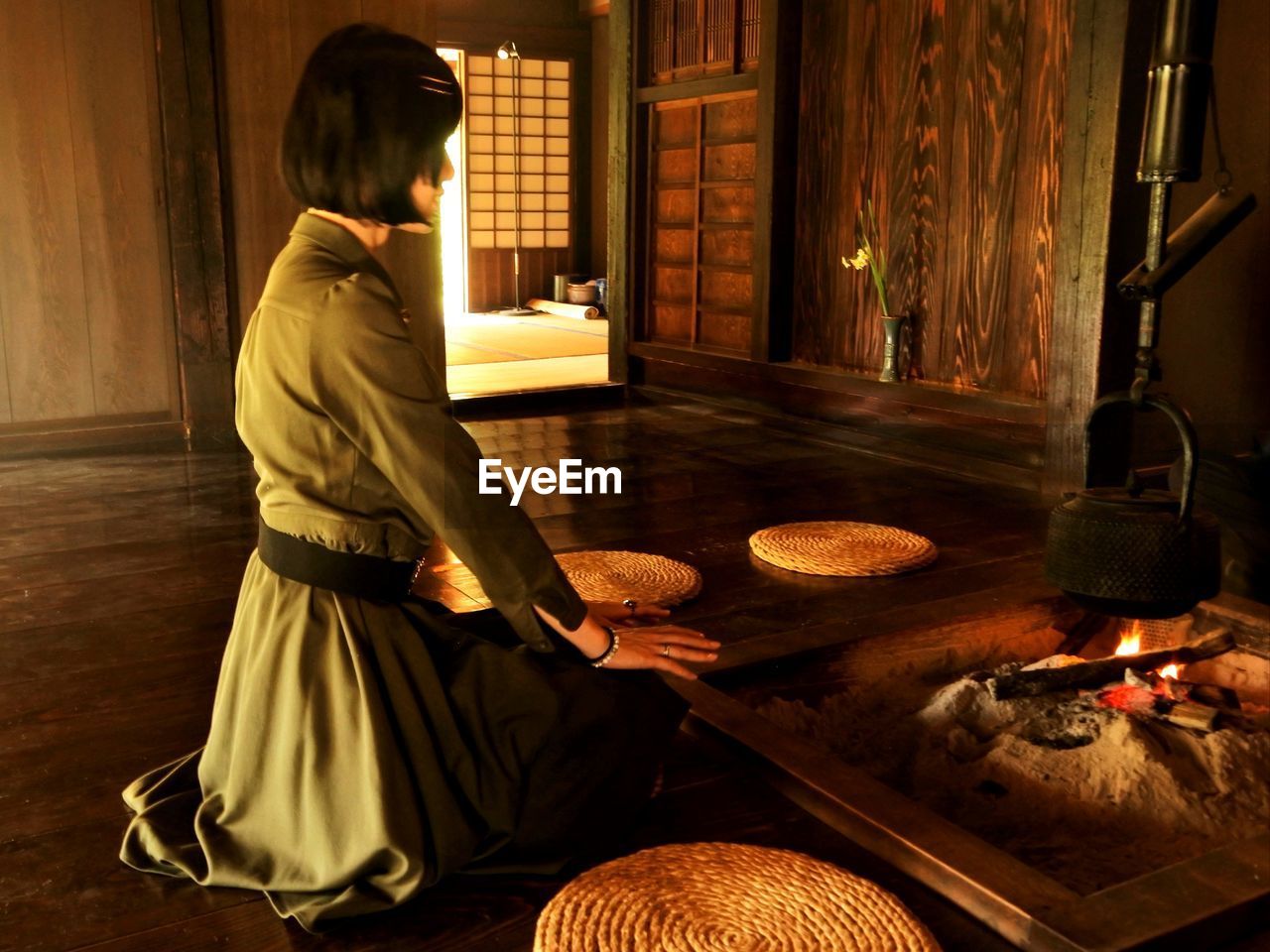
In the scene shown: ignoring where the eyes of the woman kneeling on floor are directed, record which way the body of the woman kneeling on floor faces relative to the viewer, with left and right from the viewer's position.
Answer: facing away from the viewer and to the right of the viewer

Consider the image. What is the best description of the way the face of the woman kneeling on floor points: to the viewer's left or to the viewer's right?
to the viewer's right

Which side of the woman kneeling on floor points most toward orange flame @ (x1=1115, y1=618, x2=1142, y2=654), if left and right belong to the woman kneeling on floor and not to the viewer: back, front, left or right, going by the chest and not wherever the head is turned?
front

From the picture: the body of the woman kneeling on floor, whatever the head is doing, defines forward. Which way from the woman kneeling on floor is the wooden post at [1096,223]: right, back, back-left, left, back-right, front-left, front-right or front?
front

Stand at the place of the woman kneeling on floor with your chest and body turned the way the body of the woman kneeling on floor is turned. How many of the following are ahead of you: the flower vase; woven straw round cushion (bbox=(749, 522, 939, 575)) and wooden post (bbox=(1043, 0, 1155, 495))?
3

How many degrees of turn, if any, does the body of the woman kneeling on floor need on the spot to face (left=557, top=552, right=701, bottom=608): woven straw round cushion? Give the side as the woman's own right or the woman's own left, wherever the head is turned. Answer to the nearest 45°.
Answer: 0° — they already face it

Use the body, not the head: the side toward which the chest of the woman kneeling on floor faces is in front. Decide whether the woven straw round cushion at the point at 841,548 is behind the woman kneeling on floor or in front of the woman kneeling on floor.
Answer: in front

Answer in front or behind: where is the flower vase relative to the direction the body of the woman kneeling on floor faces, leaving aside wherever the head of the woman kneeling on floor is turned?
in front

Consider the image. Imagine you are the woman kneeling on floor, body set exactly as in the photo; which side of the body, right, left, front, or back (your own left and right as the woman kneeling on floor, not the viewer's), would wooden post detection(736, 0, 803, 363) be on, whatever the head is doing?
front

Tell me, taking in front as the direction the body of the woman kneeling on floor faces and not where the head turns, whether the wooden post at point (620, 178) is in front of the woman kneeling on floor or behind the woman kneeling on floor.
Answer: in front
